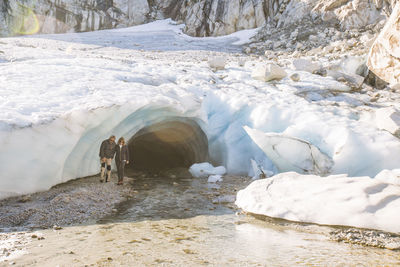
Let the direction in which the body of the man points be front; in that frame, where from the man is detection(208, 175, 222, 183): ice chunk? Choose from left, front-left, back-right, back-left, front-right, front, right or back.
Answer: front-left

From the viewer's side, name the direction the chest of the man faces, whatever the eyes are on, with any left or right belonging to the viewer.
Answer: facing the viewer and to the right of the viewer

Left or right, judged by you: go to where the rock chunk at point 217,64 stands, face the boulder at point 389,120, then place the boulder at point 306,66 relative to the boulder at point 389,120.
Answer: left

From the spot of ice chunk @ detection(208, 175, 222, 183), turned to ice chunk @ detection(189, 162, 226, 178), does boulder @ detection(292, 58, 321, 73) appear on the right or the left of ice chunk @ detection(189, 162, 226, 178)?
right

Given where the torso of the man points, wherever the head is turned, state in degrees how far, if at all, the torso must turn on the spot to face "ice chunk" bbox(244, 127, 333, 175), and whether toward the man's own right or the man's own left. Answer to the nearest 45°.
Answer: approximately 45° to the man's own left

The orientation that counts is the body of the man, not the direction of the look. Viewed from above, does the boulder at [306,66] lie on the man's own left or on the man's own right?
on the man's own left

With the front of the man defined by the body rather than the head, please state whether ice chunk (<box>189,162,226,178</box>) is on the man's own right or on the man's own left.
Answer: on the man's own left

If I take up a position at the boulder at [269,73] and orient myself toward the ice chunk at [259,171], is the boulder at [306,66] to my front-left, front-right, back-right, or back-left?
back-left

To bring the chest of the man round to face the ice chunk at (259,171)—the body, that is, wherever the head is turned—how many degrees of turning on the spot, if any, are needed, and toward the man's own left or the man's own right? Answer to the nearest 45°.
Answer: approximately 45° to the man's own left

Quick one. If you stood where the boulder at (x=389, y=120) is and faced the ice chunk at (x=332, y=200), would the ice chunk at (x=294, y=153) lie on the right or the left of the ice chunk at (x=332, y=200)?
right
